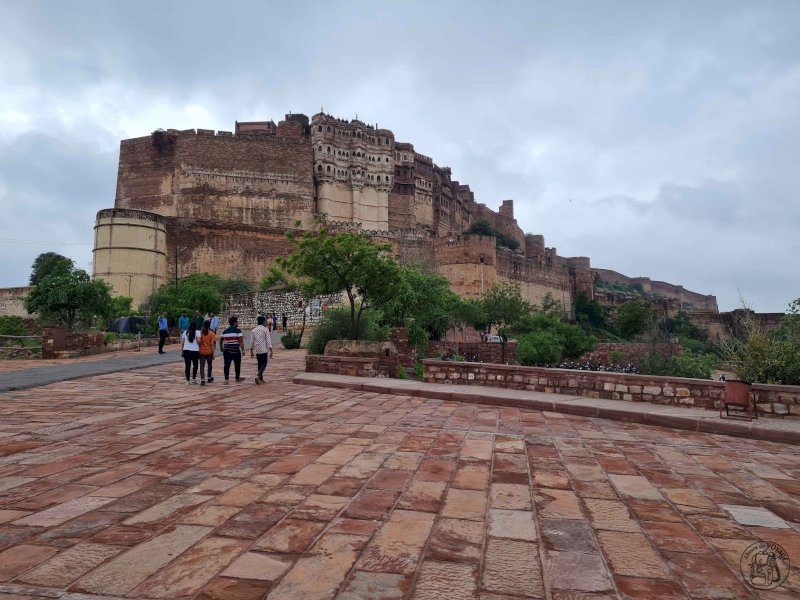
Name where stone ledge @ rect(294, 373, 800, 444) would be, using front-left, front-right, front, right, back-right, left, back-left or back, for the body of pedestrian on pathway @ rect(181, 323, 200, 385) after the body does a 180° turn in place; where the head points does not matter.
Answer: front-left

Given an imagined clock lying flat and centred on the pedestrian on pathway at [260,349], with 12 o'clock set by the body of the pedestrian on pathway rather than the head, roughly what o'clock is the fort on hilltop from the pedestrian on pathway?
The fort on hilltop is roughly at 12 o'clock from the pedestrian on pathway.

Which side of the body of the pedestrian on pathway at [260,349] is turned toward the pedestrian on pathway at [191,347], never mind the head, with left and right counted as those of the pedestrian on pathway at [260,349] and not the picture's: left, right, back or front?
left

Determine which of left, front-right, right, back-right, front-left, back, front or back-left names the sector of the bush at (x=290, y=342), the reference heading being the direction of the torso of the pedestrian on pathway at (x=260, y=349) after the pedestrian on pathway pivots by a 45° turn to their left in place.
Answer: front-right

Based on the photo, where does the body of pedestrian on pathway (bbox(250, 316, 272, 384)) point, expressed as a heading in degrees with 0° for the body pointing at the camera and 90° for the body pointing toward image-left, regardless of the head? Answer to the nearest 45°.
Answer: approximately 180°

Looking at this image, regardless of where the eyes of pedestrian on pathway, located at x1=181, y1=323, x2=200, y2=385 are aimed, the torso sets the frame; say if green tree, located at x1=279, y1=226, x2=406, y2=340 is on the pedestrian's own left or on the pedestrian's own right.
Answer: on the pedestrian's own right

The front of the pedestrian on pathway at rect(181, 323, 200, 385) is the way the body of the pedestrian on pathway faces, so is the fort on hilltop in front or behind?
in front

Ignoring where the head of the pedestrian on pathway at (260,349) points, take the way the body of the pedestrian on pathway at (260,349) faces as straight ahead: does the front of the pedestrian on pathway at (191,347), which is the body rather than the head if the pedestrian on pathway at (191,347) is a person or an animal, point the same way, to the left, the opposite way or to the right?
the same way

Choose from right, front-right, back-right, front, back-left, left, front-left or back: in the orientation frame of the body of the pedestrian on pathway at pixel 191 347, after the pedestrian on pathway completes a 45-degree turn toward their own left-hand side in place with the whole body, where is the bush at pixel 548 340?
right

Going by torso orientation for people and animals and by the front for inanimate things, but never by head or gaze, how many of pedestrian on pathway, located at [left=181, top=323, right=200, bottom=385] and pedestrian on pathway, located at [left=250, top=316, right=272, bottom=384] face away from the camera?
2

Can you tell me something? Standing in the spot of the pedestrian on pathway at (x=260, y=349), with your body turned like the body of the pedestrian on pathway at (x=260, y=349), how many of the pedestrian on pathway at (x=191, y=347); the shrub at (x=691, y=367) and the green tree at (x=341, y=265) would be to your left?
1

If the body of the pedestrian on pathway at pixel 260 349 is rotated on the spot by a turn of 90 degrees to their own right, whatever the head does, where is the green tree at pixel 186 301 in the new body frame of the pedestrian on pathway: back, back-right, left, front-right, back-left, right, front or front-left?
left

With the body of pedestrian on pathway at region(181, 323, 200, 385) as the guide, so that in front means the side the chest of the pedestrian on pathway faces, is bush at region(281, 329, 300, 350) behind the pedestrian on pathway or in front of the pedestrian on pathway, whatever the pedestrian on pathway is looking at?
in front

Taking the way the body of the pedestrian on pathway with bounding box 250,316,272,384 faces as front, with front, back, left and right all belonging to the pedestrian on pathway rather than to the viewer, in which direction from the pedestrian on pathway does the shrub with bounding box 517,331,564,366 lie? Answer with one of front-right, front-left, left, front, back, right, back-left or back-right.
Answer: front-right

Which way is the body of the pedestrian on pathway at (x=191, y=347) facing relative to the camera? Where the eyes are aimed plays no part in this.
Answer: away from the camera

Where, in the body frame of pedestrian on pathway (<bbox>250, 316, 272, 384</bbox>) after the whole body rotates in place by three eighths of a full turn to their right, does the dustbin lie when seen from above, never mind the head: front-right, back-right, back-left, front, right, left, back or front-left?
front
